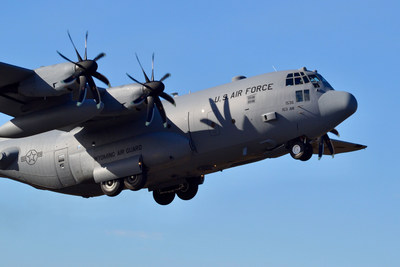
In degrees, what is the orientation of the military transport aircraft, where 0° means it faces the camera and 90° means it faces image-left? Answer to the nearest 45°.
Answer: approximately 315°
